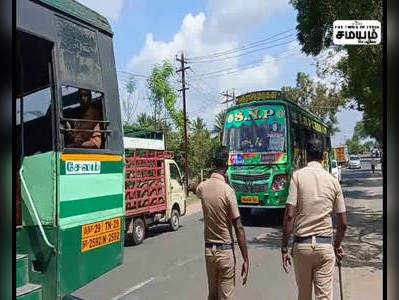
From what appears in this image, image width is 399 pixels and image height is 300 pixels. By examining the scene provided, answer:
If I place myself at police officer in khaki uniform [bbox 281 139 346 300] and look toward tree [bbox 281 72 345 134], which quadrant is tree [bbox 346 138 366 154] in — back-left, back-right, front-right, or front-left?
front-right

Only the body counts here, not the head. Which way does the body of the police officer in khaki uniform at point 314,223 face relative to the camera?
away from the camera

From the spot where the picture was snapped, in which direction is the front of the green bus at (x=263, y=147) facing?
facing the viewer and to the left of the viewer

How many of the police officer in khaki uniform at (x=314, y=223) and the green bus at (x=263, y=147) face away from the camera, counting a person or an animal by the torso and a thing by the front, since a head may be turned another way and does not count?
1

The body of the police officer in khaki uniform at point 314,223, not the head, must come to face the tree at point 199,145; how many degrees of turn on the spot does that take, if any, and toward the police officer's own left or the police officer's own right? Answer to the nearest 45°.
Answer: approximately 45° to the police officer's own left

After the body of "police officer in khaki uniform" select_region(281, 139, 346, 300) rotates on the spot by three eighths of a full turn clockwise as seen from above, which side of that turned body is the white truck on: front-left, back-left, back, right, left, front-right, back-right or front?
back

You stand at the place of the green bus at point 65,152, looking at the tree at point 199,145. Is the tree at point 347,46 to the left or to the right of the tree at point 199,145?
right

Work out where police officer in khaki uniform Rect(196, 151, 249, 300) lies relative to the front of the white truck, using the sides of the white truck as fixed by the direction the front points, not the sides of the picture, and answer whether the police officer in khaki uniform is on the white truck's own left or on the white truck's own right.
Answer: on the white truck's own right

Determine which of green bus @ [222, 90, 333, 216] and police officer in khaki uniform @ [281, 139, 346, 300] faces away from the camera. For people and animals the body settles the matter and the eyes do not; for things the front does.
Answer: the police officer in khaki uniform

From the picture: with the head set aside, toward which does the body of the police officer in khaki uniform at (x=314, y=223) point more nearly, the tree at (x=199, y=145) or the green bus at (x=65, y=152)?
the tree

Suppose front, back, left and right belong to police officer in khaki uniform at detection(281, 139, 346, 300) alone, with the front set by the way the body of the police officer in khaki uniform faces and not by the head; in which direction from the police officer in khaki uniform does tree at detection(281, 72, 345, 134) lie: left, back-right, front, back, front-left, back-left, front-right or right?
front

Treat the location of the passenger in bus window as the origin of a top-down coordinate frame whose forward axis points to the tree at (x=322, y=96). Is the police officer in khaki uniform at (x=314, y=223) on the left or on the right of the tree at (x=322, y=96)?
right
